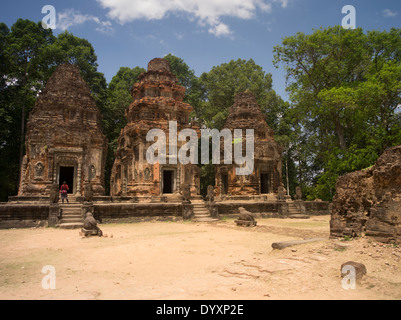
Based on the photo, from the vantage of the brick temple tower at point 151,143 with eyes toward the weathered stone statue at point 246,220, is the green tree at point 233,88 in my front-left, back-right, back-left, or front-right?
back-left

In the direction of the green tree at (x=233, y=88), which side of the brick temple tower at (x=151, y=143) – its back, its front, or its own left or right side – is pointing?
left

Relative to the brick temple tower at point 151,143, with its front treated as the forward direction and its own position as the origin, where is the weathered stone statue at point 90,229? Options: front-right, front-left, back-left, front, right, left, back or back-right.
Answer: front-right

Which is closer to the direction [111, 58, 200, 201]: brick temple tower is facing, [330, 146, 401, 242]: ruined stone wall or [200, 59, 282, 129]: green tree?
the ruined stone wall

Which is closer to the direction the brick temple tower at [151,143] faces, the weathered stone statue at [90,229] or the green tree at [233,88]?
the weathered stone statue

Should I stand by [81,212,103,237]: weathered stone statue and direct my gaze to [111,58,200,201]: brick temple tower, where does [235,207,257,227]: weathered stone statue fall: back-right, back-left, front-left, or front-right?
front-right

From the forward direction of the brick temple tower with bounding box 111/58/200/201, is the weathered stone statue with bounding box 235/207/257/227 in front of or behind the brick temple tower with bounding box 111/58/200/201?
in front

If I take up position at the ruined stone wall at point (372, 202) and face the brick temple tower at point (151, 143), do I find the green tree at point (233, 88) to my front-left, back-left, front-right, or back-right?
front-right

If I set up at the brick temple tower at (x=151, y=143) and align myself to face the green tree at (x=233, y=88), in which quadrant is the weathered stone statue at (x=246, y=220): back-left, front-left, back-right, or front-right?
back-right

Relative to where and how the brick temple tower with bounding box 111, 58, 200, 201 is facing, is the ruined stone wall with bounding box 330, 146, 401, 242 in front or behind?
in front
